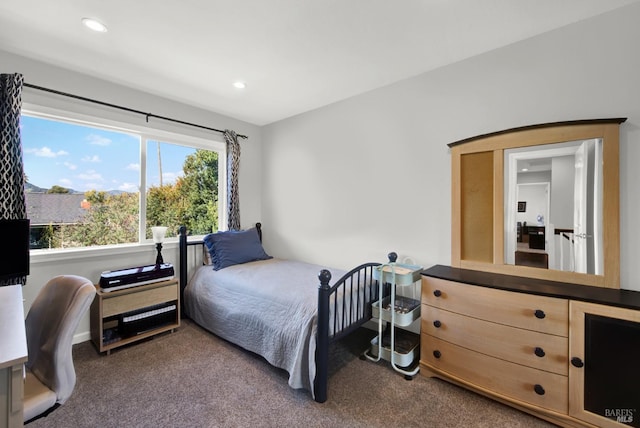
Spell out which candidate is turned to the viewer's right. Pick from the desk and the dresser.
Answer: the desk

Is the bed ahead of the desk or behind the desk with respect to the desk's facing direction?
ahead

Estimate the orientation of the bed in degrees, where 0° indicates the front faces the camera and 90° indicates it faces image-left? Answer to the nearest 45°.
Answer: approximately 315°

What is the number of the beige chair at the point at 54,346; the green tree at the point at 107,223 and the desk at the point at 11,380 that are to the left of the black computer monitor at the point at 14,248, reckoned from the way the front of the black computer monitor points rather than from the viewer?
1

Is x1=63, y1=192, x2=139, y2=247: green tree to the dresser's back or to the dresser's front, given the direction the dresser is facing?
to the front

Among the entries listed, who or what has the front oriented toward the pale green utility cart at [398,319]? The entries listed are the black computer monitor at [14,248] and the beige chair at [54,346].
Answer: the black computer monitor

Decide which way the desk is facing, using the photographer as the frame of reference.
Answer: facing to the right of the viewer

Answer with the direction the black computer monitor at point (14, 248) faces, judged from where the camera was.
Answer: facing the viewer and to the right of the viewer

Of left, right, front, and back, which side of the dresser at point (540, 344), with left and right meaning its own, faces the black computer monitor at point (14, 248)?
front

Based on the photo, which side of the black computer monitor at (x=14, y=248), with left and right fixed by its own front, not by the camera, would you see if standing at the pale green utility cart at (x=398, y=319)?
front

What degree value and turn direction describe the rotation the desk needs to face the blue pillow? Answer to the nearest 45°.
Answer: approximately 45° to its left

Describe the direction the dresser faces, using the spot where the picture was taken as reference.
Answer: facing the viewer and to the left of the viewer
